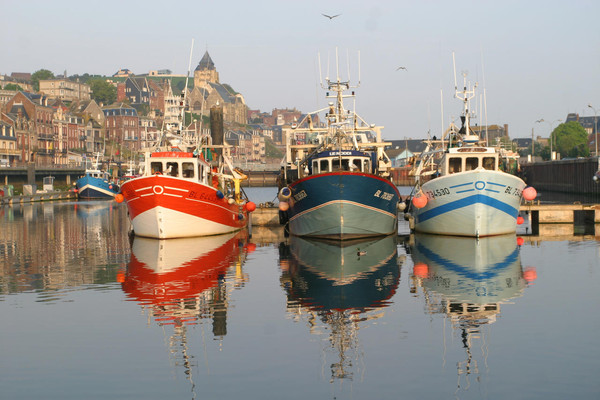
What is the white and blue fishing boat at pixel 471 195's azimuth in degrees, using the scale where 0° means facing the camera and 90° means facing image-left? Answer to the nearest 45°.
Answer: approximately 0°

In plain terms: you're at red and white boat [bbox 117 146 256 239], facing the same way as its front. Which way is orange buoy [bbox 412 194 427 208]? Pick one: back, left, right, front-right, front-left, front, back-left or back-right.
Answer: back-left

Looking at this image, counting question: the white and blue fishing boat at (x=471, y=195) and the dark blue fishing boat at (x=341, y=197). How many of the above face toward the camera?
2

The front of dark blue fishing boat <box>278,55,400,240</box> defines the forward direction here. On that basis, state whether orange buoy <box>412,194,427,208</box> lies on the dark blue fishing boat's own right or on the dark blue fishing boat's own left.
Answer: on the dark blue fishing boat's own left

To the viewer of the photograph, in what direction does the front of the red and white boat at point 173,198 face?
facing the viewer and to the left of the viewer

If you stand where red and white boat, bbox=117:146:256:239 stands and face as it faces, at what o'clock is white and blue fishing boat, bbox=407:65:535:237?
The white and blue fishing boat is roughly at 8 o'clock from the red and white boat.

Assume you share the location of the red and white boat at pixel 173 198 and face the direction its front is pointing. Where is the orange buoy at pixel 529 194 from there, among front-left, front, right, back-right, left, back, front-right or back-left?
back-left

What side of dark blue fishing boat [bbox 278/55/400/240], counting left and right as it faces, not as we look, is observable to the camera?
front

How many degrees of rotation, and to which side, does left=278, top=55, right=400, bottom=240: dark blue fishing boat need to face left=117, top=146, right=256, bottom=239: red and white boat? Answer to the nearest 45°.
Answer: approximately 90° to its right

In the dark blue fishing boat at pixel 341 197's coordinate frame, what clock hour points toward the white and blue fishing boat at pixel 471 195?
The white and blue fishing boat is roughly at 9 o'clock from the dark blue fishing boat.

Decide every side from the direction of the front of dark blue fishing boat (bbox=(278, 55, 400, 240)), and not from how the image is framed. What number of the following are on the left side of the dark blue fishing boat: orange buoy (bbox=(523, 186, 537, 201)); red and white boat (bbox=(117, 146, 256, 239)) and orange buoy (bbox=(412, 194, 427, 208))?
2

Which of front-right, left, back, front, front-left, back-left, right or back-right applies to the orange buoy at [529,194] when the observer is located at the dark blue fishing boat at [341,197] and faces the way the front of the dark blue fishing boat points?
left
